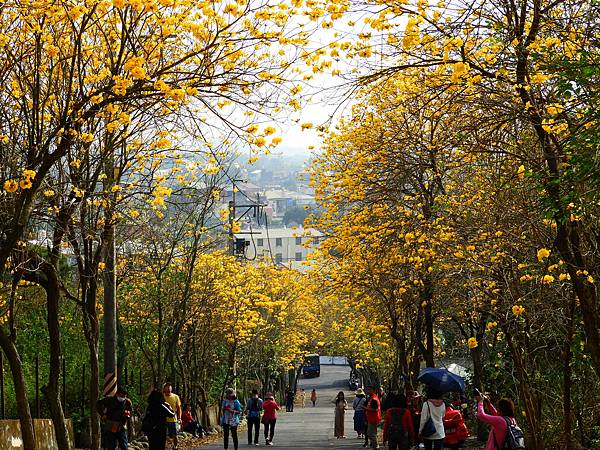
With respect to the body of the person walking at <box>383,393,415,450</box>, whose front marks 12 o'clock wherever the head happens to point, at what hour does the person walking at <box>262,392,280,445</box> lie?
the person walking at <box>262,392,280,445</box> is roughly at 11 o'clock from the person walking at <box>383,393,415,450</box>.

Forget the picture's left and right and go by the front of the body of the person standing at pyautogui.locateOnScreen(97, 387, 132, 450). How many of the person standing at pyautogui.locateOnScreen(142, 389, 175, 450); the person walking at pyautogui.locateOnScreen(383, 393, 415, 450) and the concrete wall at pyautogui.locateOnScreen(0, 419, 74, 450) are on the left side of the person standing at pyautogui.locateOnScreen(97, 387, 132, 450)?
2

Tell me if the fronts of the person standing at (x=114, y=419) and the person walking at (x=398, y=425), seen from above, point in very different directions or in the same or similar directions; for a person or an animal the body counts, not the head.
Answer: very different directions

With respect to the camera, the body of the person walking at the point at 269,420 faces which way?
away from the camera

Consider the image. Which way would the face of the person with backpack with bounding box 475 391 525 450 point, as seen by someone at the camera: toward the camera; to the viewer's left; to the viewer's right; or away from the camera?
away from the camera
